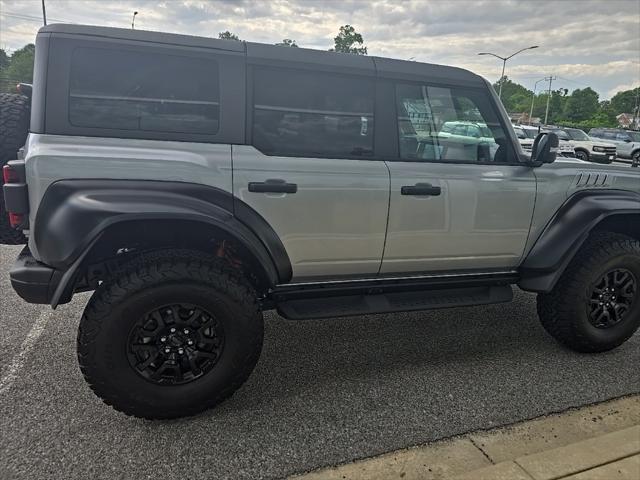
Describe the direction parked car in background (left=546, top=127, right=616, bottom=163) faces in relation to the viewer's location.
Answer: facing the viewer and to the right of the viewer

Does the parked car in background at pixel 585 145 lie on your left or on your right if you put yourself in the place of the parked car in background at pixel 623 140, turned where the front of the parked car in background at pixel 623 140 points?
on your right

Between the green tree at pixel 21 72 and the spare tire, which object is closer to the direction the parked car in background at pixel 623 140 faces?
the spare tire

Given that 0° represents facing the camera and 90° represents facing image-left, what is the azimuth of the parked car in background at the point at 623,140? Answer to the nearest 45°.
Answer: approximately 315°

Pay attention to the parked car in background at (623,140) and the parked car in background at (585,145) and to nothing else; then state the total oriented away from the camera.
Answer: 0

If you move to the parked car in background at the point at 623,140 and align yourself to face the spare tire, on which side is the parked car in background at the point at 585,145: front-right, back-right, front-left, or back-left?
front-right

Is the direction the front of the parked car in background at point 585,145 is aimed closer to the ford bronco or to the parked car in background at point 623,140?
the ford bronco

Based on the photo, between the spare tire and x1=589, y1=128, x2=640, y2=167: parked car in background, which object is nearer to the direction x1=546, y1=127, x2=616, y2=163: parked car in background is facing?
the spare tire

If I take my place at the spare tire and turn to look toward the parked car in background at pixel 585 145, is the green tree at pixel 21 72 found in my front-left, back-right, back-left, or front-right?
front-left

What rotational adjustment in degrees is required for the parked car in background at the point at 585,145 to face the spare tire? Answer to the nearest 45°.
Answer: approximately 45° to its right

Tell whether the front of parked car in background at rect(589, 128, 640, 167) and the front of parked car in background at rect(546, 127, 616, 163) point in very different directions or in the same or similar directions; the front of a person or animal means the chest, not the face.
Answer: same or similar directions

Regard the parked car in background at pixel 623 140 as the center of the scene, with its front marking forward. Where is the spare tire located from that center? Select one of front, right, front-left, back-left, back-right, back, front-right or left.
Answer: front-right

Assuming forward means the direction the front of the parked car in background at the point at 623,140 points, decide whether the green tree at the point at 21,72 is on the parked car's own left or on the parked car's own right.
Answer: on the parked car's own right

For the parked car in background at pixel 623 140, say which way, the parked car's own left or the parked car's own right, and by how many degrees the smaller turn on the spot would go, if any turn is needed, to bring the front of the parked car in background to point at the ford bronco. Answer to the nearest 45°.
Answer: approximately 45° to the parked car's own right

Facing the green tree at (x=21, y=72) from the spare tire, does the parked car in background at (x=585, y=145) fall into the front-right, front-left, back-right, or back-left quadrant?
front-right

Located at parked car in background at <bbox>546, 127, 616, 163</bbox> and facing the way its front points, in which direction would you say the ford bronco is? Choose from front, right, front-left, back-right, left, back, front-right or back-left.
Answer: front-right
